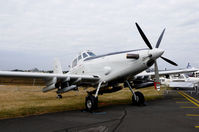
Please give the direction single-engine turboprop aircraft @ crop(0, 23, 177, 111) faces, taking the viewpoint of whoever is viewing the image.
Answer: facing the viewer and to the right of the viewer
